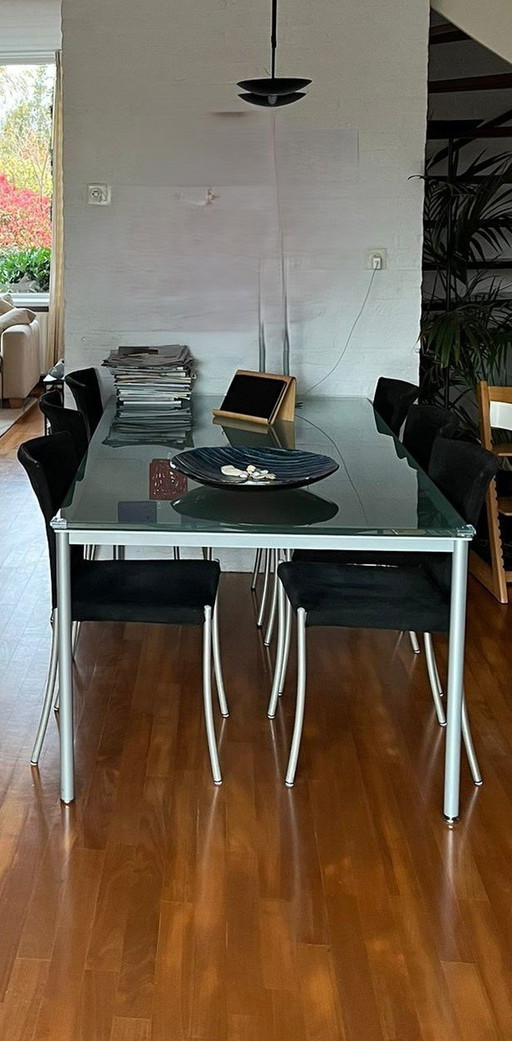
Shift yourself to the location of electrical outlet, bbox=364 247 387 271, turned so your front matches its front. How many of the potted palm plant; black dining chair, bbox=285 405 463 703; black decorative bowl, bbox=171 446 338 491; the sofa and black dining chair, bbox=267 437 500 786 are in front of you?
3

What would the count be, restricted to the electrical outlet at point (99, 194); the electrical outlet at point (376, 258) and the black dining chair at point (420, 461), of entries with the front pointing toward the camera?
2

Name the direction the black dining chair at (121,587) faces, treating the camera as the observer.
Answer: facing to the right of the viewer

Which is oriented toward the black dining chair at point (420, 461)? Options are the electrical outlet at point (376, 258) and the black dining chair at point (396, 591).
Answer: the electrical outlet

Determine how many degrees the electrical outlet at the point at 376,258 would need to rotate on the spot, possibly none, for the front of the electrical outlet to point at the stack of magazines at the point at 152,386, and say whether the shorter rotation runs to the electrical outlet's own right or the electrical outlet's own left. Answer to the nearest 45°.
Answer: approximately 45° to the electrical outlet's own right

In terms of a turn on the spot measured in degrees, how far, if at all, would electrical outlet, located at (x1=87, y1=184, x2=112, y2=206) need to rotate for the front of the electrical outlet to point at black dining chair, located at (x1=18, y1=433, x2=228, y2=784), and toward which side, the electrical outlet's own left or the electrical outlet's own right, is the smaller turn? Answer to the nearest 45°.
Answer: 0° — it already faces it

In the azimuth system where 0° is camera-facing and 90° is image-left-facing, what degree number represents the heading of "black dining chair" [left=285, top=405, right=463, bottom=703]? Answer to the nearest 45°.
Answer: approximately 90°
